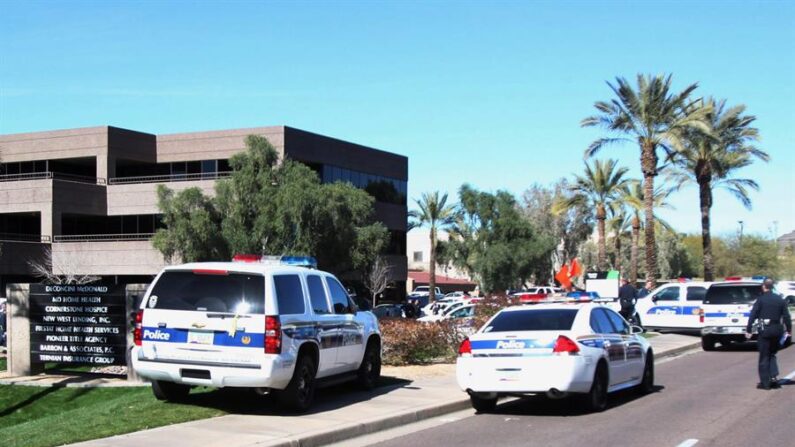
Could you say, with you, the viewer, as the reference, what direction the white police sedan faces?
facing away from the viewer and to the right of the viewer

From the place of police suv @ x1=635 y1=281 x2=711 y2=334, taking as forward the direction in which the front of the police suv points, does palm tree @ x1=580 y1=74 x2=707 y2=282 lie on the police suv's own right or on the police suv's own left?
on the police suv's own right

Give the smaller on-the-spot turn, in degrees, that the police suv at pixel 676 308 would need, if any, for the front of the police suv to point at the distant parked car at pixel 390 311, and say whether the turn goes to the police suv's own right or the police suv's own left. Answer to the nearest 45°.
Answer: approximately 45° to the police suv's own right

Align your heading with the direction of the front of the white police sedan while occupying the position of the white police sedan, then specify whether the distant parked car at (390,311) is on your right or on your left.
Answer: on your left

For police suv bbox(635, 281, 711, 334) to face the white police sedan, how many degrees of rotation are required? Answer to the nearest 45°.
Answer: approximately 90° to its left

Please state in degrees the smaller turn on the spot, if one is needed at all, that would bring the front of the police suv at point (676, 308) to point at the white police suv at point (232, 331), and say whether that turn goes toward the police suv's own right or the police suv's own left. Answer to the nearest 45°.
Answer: approximately 90° to the police suv's own left

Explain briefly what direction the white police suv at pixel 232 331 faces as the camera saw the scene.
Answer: facing away from the viewer and to the right of the viewer

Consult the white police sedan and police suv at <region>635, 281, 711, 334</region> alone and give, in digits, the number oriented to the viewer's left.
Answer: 1

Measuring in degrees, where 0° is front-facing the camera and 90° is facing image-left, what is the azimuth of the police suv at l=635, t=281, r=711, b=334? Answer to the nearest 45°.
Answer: approximately 90°
